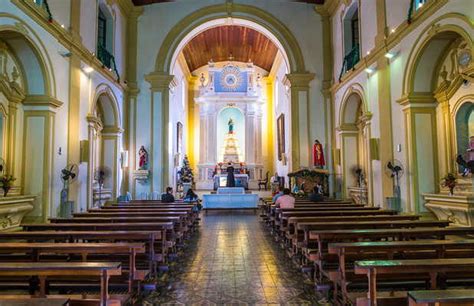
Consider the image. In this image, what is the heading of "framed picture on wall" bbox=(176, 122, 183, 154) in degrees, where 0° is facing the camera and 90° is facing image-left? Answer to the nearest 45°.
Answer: approximately 270°

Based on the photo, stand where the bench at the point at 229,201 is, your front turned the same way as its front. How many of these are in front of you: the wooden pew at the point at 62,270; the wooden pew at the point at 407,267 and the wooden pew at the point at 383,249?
0

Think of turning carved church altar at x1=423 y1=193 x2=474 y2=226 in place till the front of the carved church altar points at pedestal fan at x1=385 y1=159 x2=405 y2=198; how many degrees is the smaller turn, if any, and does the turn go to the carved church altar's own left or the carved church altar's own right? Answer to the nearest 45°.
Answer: approximately 45° to the carved church altar's own right

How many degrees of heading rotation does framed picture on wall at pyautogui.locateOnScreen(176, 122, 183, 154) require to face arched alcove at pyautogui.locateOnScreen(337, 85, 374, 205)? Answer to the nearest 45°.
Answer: approximately 45° to its right

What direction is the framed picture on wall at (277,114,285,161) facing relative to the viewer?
to the viewer's left

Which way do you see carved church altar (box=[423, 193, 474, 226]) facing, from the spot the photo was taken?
facing to the left of the viewer

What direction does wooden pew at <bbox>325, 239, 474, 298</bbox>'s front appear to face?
away from the camera

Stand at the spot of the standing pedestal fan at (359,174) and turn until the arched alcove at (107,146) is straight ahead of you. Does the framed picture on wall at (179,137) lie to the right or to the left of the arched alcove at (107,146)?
right

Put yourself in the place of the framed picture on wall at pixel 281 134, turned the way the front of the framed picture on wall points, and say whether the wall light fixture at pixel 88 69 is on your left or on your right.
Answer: on your left

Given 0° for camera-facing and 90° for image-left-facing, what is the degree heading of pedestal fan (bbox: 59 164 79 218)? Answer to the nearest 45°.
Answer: approximately 315°
